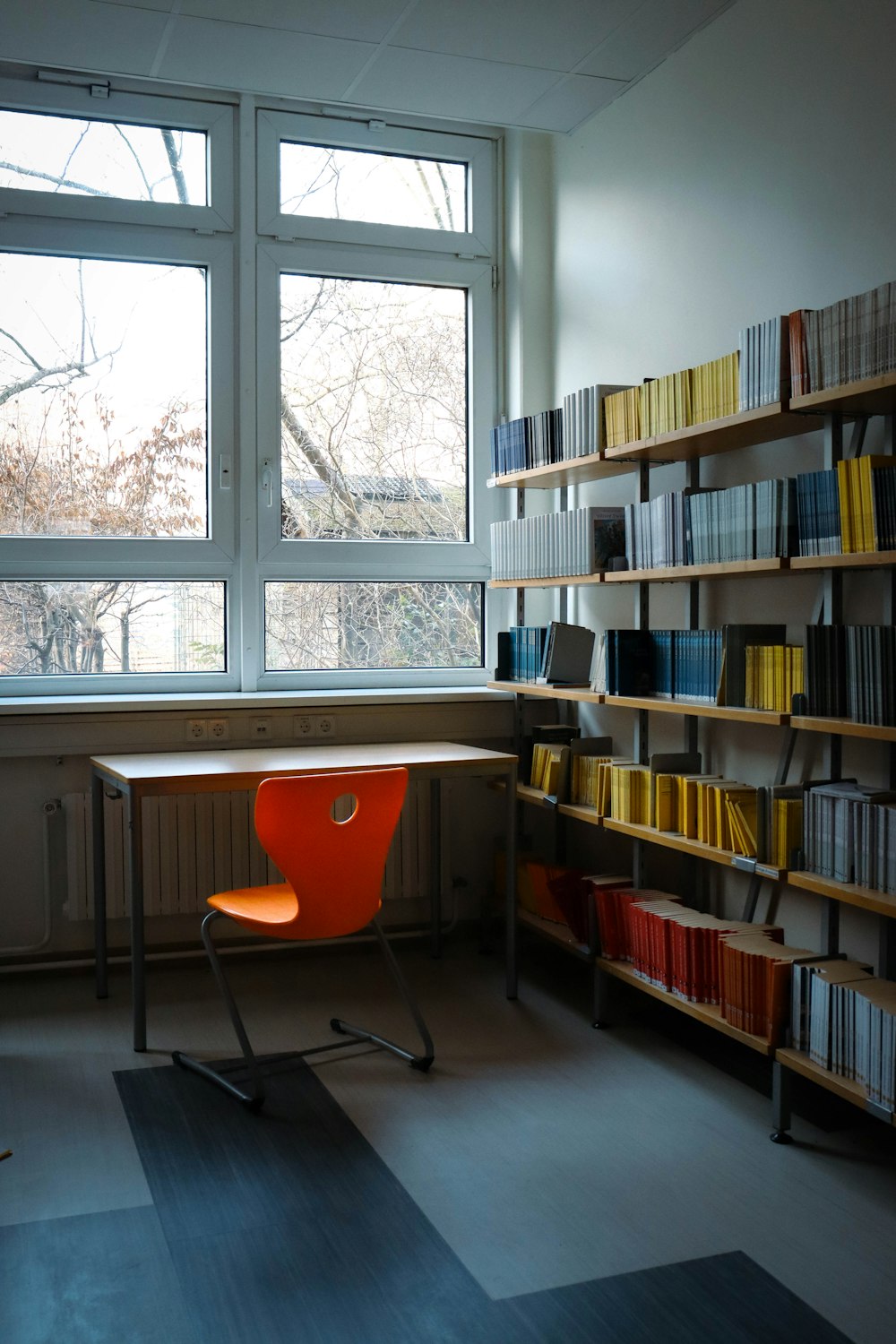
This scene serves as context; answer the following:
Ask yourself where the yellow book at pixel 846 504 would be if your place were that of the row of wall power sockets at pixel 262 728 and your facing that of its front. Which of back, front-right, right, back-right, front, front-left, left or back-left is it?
front-left

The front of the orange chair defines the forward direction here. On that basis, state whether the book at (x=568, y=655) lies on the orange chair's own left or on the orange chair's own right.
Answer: on the orange chair's own right

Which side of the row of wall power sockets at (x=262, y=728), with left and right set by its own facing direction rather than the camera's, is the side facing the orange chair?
front

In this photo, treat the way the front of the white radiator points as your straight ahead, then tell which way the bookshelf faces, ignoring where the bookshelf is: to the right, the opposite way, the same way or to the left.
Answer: to the right

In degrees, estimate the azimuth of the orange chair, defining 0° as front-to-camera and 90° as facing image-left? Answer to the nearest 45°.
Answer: approximately 135°

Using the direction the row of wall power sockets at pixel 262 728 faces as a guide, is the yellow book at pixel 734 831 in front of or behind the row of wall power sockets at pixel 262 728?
in front

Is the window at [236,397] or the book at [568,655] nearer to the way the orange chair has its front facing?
the window

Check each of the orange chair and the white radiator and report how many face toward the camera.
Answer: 1

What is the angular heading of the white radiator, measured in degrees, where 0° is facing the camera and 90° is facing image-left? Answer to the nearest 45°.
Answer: approximately 0°

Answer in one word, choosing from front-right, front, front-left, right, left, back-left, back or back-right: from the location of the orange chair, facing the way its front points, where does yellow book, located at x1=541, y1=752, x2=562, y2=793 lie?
right

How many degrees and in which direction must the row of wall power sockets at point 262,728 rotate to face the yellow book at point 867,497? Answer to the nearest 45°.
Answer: approximately 45° to its left

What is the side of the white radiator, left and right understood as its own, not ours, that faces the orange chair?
front
